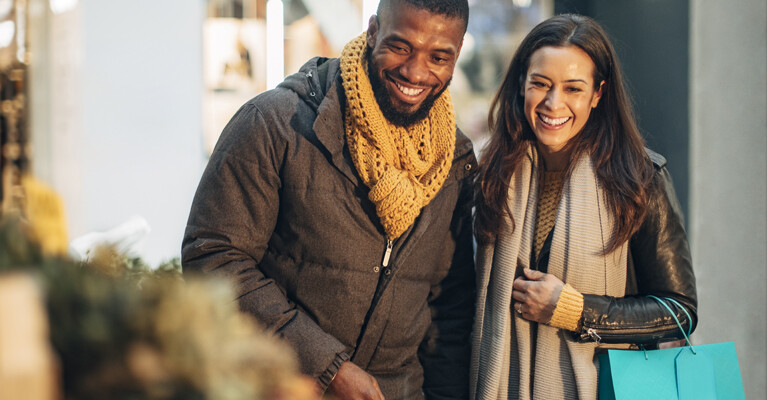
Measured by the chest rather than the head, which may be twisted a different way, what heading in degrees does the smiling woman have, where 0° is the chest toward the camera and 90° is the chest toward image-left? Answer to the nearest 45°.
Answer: approximately 45°

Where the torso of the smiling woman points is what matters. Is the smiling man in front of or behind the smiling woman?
in front

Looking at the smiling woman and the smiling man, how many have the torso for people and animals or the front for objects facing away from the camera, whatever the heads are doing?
0
